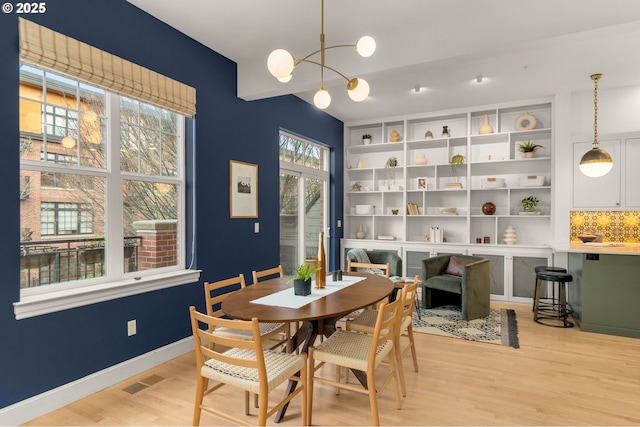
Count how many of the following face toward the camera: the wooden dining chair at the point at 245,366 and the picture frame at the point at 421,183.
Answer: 1

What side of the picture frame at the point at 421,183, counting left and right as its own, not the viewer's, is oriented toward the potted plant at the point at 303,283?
front

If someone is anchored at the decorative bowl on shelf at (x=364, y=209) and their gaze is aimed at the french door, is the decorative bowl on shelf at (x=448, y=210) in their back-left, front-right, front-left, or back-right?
back-left

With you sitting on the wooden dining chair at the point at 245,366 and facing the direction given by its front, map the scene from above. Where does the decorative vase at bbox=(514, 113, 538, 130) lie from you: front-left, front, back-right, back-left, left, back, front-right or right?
front

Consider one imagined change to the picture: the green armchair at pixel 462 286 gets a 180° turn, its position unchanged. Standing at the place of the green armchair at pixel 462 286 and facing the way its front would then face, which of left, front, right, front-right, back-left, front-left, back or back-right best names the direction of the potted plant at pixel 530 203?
front

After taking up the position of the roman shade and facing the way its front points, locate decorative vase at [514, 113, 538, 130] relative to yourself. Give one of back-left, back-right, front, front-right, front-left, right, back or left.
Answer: front-left

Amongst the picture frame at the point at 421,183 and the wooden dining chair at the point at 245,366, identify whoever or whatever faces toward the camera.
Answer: the picture frame

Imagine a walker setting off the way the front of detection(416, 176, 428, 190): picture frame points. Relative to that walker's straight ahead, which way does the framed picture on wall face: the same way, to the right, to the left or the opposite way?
to the left

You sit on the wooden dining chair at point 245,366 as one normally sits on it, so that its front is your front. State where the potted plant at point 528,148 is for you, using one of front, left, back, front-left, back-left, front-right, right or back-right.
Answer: front

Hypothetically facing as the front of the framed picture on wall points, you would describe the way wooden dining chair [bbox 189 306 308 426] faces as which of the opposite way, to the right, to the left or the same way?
to the left

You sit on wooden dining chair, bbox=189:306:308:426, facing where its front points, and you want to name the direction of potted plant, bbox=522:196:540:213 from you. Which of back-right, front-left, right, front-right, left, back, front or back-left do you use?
front

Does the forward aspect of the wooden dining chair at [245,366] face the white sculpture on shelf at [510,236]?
yes

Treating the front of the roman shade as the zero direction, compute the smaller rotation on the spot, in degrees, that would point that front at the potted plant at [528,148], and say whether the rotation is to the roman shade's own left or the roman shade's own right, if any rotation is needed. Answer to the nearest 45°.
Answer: approximately 45° to the roman shade's own left

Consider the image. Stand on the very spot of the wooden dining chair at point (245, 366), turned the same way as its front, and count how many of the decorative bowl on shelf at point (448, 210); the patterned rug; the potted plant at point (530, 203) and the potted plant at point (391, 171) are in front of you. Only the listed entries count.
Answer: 4

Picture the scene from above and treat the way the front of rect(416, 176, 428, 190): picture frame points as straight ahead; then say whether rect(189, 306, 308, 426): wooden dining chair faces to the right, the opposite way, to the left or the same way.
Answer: the opposite way

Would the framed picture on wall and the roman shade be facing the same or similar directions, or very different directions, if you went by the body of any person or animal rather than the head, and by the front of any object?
same or similar directions

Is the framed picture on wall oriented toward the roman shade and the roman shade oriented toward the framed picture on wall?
no

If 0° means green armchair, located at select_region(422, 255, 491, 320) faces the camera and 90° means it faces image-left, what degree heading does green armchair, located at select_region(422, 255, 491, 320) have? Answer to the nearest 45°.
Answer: approximately 45°

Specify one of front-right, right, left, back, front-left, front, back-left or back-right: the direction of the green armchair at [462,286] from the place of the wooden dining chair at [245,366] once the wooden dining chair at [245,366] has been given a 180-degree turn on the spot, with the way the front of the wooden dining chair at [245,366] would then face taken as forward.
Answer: back

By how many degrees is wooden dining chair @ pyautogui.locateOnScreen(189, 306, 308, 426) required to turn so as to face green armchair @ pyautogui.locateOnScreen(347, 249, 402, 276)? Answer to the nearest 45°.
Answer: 0° — it already faces it

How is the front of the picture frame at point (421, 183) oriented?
toward the camera

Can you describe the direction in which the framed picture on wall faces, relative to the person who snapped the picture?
facing the viewer and to the right of the viewer

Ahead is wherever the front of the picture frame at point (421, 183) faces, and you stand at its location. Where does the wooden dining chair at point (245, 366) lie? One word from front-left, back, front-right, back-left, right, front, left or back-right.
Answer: front

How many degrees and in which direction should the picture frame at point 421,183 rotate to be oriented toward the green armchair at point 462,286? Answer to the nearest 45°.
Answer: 0° — it already faces it

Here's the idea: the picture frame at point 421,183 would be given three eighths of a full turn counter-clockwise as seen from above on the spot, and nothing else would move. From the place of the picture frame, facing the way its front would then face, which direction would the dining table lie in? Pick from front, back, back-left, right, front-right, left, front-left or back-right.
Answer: back-right
